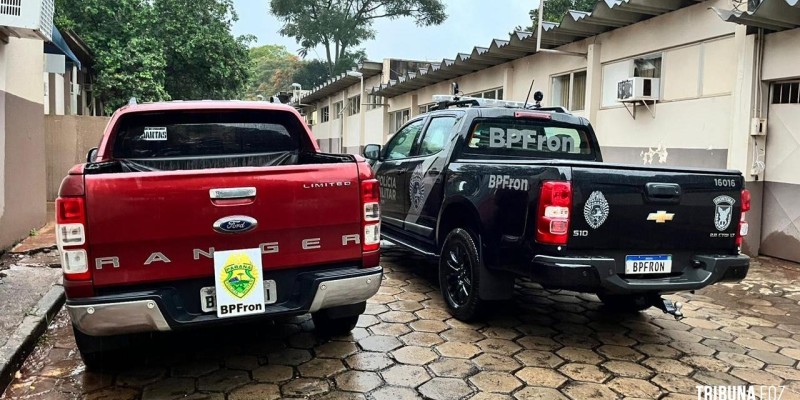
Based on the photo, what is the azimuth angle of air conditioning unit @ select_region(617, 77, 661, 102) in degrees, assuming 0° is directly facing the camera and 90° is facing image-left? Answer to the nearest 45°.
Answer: approximately 45°

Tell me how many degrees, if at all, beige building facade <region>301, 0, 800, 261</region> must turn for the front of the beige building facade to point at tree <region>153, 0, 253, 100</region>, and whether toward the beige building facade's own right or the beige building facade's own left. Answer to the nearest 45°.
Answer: approximately 90° to the beige building facade's own right

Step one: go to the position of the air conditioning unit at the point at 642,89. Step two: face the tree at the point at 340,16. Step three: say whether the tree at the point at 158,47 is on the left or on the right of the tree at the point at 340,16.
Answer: left

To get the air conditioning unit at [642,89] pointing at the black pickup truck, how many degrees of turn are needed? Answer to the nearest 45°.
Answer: approximately 45° to its left

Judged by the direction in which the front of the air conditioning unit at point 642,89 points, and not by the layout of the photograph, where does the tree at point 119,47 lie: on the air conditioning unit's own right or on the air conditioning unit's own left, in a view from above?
on the air conditioning unit's own right

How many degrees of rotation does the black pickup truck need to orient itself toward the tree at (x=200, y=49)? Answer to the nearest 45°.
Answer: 0° — it already faces it

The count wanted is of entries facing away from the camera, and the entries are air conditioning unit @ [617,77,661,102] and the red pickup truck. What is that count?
1

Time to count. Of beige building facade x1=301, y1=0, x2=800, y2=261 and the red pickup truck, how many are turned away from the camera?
1

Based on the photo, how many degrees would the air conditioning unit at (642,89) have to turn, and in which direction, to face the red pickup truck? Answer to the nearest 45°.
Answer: approximately 45° to its left

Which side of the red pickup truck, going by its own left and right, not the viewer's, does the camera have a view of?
back

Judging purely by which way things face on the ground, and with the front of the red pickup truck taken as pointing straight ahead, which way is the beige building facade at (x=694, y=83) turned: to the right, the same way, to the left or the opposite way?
to the left

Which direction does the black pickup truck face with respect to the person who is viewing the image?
facing away from the viewer and to the left of the viewer

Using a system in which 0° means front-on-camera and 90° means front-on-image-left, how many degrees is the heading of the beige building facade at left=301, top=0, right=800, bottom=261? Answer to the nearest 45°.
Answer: approximately 45°
